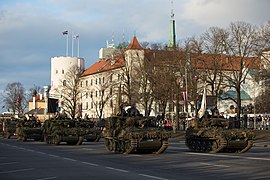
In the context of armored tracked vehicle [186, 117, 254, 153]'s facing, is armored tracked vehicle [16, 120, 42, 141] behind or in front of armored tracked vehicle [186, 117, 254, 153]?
behind

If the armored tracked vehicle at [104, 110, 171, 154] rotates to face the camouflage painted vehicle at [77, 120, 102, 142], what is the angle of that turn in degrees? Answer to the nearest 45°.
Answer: approximately 135° to its left

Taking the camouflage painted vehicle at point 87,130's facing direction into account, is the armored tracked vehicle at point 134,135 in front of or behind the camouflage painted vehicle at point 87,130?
in front

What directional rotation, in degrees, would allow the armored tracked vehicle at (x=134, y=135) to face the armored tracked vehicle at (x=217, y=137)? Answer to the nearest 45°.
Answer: approximately 45° to its left

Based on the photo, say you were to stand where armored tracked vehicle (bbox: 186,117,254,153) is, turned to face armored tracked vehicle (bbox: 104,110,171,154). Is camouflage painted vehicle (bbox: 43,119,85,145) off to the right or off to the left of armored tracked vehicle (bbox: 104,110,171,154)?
right

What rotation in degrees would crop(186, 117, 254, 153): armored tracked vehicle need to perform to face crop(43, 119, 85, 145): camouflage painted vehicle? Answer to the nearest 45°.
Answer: approximately 180°

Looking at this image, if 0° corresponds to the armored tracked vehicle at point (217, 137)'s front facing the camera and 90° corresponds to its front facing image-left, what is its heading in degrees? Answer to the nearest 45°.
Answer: approximately 315°
